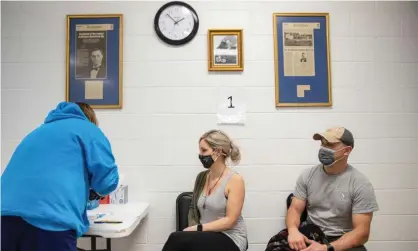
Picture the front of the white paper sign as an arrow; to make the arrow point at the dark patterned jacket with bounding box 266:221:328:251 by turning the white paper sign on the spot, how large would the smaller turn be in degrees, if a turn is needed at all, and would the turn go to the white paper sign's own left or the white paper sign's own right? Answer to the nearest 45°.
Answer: approximately 45° to the white paper sign's own left

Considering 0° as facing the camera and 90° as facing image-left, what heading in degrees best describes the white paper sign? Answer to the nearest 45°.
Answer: approximately 0°
